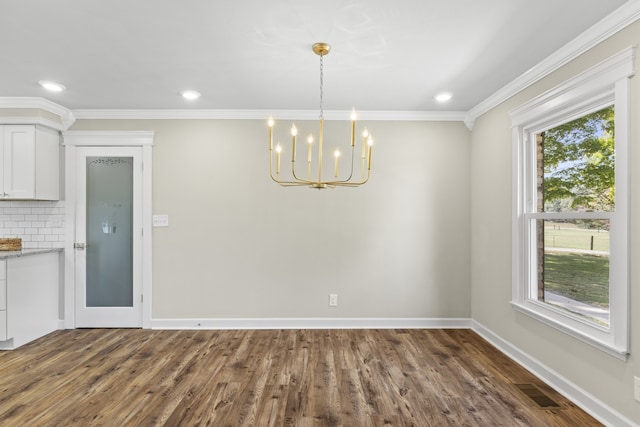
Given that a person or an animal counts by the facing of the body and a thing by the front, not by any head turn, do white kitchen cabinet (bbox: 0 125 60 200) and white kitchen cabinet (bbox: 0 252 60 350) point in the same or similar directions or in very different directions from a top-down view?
same or similar directions

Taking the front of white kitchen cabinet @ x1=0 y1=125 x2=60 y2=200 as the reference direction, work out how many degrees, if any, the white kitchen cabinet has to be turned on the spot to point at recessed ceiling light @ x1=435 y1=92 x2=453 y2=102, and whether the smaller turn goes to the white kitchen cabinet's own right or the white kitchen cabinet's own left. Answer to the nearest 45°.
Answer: approximately 90° to the white kitchen cabinet's own left

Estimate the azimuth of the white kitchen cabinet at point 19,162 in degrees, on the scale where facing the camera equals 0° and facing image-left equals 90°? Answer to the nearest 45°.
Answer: approximately 45°

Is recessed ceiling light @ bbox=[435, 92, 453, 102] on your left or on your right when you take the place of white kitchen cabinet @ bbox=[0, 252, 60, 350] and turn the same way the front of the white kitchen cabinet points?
on your left

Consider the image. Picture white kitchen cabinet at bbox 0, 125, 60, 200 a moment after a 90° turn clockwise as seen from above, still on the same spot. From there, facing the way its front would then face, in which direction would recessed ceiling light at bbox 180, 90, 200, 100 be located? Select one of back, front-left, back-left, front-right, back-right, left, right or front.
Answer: back

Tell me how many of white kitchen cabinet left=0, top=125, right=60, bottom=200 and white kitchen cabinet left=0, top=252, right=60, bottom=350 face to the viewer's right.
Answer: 0

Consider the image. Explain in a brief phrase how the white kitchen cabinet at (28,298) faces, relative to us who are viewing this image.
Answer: facing the viewer and to the left of the viewer

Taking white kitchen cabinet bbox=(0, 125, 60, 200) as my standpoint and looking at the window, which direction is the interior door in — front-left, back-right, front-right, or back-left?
front-left
